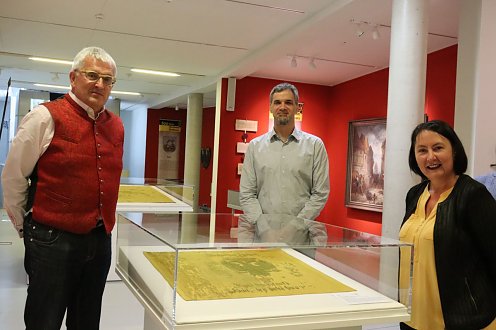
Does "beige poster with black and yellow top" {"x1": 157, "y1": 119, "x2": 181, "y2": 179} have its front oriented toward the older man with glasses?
yes

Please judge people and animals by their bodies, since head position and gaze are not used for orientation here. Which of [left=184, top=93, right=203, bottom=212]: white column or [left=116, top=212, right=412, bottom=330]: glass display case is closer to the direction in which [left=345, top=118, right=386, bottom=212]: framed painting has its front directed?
the glass display case

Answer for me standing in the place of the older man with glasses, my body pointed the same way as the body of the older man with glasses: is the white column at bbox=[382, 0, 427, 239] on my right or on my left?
on my left

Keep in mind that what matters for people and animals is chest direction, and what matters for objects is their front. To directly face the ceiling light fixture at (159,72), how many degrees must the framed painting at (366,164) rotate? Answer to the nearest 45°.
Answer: approximately 45° to its right

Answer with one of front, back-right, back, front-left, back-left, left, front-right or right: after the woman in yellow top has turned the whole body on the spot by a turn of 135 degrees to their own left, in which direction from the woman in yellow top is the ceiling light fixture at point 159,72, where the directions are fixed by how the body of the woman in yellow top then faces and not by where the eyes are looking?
back-left

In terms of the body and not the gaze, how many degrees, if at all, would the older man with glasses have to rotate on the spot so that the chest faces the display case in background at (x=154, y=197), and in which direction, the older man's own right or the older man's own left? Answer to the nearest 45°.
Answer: approximately 135° to the older man's own left

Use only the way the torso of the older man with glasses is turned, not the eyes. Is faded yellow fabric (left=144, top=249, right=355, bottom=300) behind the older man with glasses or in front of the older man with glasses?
in front

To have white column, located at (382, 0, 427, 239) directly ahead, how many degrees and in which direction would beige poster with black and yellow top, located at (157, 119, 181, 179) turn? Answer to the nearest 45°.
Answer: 0° — it already faces it

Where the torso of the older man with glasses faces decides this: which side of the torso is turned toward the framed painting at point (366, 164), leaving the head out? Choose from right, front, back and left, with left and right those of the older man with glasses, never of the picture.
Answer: left
